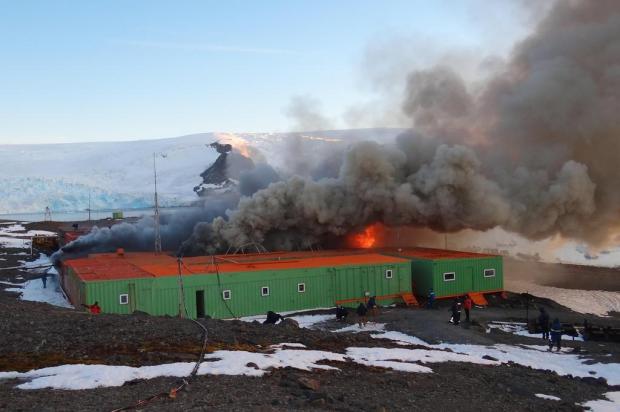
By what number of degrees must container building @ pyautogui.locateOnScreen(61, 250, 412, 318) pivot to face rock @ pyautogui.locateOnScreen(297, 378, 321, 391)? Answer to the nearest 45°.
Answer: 0° — it already faces it

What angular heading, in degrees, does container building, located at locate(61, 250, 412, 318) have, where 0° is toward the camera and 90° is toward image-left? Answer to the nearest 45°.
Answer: approximately 0°

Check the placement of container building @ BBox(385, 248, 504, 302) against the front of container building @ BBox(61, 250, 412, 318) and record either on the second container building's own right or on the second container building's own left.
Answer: on the second container building's own left

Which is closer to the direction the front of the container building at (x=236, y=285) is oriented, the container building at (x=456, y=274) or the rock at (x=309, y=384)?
the rock

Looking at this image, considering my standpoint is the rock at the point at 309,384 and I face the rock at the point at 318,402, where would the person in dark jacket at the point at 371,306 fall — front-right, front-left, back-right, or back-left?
back-left

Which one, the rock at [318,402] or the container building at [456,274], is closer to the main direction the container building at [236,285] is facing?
the rock

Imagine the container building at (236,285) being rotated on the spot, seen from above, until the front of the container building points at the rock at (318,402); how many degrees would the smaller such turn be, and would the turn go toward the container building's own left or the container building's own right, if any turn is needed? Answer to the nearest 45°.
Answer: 0° — it already faces it

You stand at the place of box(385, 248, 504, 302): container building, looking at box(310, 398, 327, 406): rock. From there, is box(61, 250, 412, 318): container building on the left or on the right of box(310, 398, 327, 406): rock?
right
